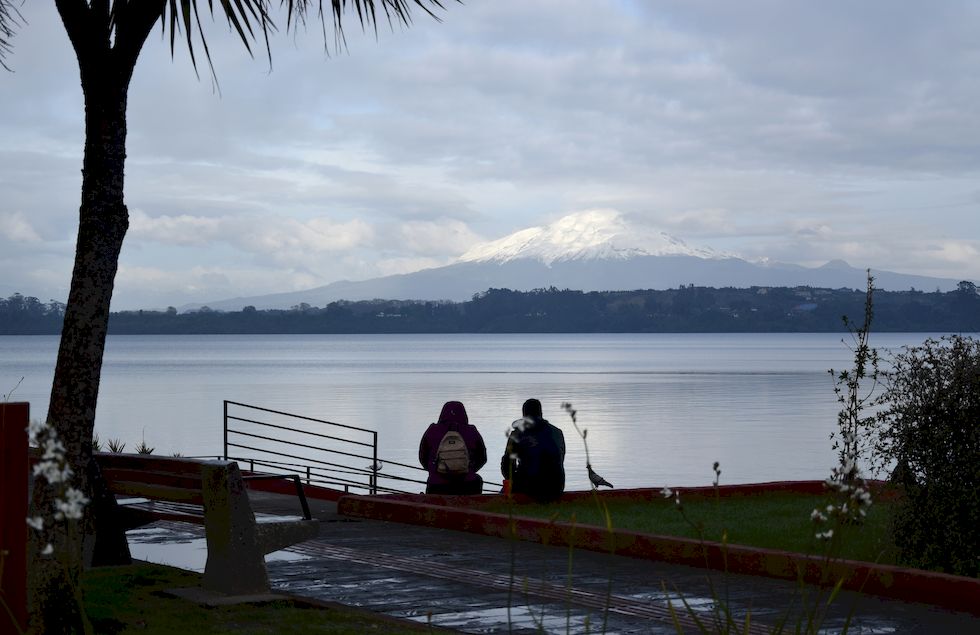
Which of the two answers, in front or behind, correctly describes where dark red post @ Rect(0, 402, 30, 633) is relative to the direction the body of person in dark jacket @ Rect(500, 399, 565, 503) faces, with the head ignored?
behind

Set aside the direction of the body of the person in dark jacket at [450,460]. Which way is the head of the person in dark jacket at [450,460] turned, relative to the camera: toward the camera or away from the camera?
away from the camera

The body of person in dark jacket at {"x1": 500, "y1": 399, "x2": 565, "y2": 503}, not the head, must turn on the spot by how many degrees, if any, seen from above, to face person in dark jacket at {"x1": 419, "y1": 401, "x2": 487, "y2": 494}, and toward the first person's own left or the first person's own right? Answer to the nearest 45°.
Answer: approximately 45° to the first person's own left

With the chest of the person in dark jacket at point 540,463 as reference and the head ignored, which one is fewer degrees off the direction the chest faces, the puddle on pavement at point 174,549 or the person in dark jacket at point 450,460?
the person in dark jacket

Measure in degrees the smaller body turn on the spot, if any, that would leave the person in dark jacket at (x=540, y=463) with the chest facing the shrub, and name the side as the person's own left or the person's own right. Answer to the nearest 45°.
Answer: approximately 135° to the person's own right

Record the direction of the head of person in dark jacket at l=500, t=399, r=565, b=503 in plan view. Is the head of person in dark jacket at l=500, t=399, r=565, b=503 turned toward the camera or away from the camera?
away from the camera

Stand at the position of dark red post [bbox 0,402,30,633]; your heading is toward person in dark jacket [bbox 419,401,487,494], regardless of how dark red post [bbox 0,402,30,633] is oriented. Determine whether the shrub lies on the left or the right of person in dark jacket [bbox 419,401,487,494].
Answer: right

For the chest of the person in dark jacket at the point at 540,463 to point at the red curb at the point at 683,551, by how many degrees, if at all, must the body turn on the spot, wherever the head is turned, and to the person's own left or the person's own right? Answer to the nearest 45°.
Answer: approximately 180°

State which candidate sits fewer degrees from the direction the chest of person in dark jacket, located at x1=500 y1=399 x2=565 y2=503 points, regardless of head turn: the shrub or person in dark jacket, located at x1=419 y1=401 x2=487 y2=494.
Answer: the person in dark jacket

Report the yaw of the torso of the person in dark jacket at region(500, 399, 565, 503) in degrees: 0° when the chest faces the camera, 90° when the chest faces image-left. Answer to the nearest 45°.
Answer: approximately 180°
